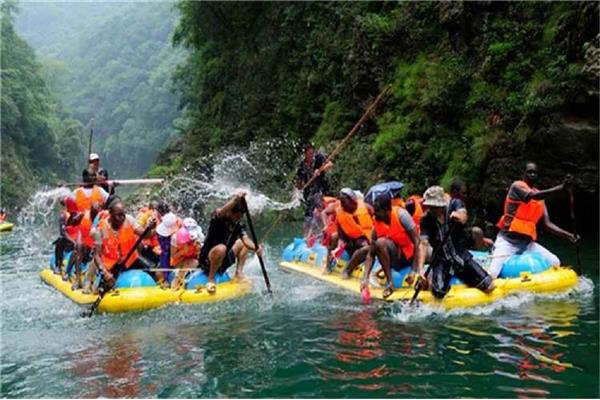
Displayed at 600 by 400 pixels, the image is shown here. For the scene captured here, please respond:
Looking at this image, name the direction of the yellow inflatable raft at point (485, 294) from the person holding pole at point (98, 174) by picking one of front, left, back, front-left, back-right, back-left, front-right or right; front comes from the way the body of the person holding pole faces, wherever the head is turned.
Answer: front

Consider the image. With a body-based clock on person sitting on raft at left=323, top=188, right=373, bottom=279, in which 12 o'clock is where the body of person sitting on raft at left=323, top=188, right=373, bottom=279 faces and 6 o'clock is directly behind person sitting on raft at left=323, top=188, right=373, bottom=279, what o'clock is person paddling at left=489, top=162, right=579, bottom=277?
person paddling at left=489, top=162, right=579, bottom=277 is roughly at 8 o'clock from person sitting on raft at left=323, top=188, right=373, bottom=279.

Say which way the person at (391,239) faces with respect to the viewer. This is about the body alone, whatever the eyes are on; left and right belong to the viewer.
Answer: facing the viewer and to the left of the viewer

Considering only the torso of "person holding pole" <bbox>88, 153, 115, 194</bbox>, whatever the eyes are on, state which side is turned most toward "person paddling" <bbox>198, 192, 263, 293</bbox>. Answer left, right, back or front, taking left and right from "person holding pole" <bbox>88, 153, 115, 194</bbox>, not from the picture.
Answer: front

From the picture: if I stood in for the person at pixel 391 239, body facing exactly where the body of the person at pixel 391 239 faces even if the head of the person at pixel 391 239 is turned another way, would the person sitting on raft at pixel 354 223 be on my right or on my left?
on my right

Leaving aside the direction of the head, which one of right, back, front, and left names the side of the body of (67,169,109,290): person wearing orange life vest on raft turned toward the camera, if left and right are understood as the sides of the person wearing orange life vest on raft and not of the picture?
front
